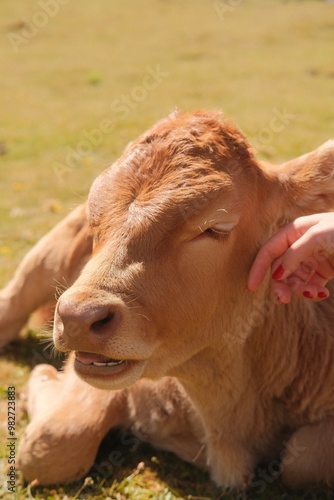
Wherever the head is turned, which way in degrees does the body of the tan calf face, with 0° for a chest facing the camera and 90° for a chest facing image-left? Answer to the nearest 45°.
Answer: approximately 45°
